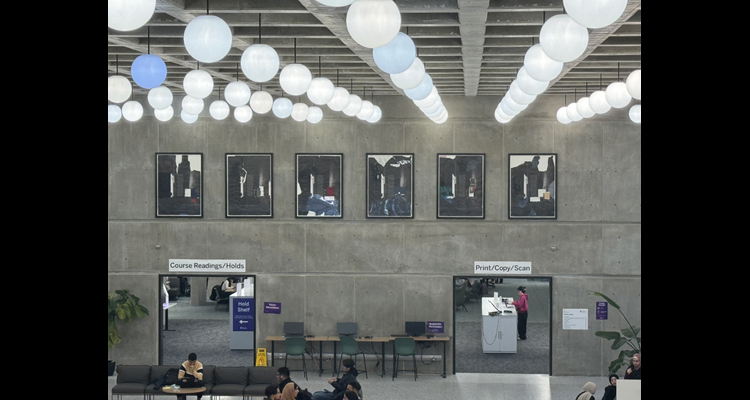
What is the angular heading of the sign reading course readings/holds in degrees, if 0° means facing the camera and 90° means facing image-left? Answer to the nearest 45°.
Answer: approximately 0°

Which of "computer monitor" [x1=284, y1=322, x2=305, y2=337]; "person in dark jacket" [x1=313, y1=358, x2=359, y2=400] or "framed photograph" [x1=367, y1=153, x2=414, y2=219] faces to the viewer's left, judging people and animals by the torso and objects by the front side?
the person in dark jacket

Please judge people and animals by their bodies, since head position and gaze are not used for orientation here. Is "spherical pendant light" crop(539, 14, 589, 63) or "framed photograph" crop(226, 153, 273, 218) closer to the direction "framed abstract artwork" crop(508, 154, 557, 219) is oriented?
the spherical pendant light

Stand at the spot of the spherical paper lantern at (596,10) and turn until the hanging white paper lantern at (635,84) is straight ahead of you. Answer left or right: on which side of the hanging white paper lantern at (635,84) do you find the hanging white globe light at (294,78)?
left

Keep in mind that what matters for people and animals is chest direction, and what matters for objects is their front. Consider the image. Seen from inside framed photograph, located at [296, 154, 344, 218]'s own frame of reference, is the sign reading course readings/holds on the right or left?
on its right

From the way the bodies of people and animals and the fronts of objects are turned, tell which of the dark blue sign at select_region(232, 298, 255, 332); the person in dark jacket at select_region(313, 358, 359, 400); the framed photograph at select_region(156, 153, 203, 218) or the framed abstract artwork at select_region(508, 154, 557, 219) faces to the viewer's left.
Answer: the person in dark jacket

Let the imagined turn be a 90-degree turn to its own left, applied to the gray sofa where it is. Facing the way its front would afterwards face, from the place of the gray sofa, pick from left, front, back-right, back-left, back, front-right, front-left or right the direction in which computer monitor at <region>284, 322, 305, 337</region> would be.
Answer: front-left

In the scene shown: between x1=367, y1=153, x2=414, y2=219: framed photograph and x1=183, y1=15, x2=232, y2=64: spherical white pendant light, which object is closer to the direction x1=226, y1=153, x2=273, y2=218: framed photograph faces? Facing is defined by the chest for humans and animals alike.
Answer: the spherical white pendant light

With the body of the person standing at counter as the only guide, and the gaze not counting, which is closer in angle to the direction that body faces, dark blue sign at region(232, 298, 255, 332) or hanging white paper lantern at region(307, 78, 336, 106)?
the dark blue sign

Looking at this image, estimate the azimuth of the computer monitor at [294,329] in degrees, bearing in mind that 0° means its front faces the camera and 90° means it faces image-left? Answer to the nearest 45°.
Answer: approximately 0°
